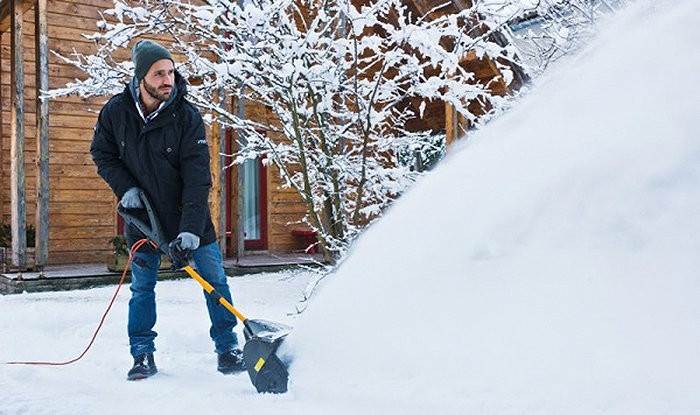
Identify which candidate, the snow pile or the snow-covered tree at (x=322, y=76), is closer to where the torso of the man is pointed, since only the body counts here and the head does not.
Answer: the snow pile

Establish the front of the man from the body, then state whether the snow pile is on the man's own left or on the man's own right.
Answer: on the man's own left

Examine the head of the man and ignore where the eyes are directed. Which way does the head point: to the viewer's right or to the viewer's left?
to the viewer's right

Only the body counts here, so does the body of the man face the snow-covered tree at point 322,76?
no

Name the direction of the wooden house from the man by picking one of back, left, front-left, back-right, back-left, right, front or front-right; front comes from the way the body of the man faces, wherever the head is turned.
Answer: back

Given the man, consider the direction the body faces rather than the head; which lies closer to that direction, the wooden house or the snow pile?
the snow pile

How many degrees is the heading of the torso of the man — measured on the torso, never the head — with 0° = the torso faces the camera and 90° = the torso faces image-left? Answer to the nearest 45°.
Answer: approximately 0°
